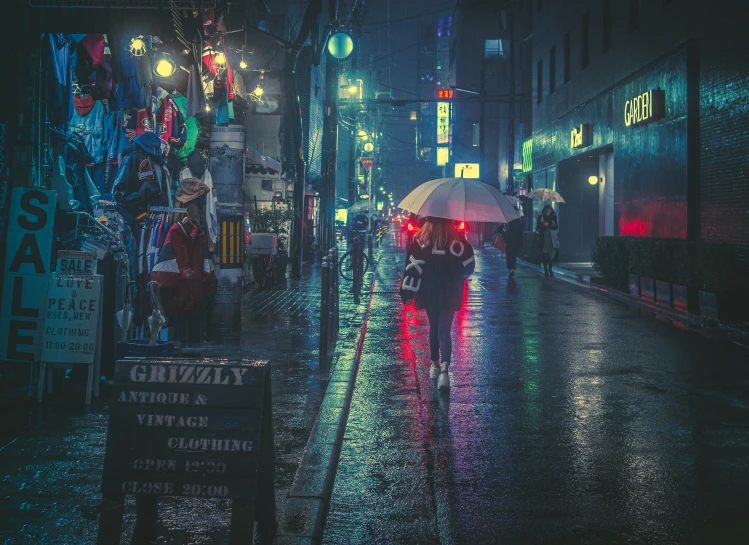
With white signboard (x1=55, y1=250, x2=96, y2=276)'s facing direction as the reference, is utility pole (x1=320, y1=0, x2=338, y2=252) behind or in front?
behind

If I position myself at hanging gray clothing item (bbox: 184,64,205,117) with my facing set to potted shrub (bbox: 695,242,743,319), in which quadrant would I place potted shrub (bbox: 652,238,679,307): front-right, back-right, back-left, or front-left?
front-left

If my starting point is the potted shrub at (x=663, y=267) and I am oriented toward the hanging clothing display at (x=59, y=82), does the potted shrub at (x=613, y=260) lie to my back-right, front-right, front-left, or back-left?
back-right

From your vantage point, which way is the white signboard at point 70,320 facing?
toward the camera

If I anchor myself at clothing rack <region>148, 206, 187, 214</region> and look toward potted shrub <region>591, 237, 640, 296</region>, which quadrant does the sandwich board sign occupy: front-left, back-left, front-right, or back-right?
back-right

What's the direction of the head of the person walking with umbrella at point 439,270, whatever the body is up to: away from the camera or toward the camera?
away from the camera

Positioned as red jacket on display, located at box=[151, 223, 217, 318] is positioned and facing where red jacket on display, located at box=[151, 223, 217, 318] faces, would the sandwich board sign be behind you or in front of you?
in front

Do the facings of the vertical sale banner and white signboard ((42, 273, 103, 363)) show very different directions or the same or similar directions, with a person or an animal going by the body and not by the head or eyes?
same or similar directions

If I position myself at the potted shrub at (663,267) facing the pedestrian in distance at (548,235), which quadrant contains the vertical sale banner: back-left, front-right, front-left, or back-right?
back-left

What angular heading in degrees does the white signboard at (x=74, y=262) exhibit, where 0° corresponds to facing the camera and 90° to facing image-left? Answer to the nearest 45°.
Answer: approximately 0°

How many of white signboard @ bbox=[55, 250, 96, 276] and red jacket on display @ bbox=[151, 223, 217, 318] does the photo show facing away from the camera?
0

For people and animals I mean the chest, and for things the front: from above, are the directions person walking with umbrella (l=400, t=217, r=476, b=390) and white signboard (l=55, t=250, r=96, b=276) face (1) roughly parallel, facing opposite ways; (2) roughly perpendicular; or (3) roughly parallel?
roughly parallel, facing opposite ways

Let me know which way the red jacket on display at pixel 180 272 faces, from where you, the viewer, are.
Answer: facing the viewer and to the right of the viewer

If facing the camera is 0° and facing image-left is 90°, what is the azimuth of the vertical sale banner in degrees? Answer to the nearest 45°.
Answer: approximately 0°

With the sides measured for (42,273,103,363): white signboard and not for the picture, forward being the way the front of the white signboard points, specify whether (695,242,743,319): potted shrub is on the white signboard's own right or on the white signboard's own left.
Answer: on the white signboard's own left

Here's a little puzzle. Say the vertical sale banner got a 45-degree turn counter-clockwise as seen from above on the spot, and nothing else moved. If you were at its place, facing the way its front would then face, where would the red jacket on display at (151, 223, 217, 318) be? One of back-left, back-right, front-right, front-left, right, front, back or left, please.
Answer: left

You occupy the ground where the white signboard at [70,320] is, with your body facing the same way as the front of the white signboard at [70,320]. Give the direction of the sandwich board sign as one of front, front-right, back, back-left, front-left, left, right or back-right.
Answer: front
